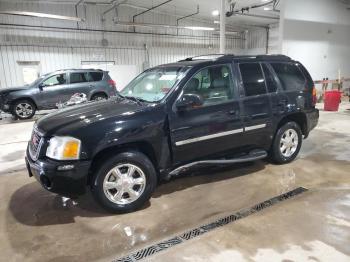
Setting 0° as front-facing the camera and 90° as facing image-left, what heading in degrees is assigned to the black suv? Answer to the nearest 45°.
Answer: approximately 45°

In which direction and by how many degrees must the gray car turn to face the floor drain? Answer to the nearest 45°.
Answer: approximately 90° to its left

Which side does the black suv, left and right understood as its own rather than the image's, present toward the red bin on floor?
back

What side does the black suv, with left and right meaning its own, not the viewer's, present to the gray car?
right

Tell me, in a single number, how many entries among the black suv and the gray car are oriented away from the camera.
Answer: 0

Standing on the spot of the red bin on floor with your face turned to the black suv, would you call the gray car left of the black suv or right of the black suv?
right

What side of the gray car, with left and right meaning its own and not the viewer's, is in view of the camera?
left

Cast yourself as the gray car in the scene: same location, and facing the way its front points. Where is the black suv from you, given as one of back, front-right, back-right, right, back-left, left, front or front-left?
left
